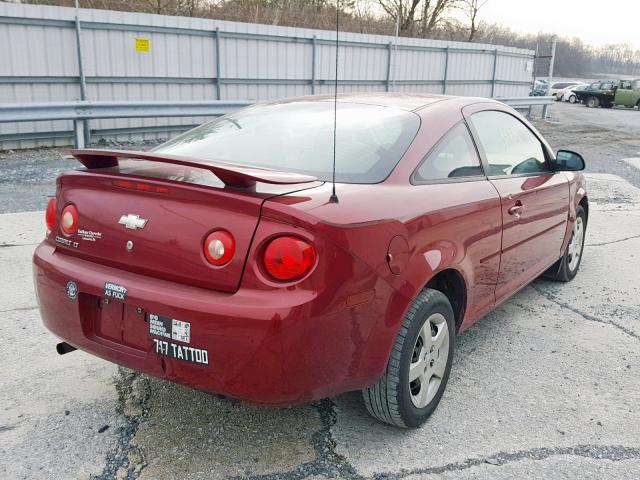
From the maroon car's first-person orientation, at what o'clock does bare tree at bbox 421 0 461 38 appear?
The bare tree is roughly at 11 o'clock from the maroon car.

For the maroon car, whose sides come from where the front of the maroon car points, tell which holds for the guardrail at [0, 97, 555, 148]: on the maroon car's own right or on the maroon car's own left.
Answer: on the maroon car's own left

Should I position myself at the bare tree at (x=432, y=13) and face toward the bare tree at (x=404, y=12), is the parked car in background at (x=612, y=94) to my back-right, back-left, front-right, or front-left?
back-left

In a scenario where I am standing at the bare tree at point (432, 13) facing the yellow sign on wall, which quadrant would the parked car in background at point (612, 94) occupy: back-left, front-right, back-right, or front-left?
back-left

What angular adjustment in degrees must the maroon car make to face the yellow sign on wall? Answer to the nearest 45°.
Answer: approximately 45° to its left

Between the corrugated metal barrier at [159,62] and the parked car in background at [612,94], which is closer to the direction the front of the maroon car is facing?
the parked car in background

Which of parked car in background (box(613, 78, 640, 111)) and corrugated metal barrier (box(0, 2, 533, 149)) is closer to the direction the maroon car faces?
the parked car in background

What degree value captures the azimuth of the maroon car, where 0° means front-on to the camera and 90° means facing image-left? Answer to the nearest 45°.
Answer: approximately 225°

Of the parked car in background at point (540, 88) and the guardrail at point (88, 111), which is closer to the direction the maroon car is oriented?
the parked car in background

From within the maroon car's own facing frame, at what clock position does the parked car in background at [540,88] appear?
The parked car in background is roughly at 11 o'clock from the maroon car.

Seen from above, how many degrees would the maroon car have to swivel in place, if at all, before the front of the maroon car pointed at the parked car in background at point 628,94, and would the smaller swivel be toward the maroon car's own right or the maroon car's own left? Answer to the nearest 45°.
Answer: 0° — it already faces it

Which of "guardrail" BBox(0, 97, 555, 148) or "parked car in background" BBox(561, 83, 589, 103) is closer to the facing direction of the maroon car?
the parked car in background
